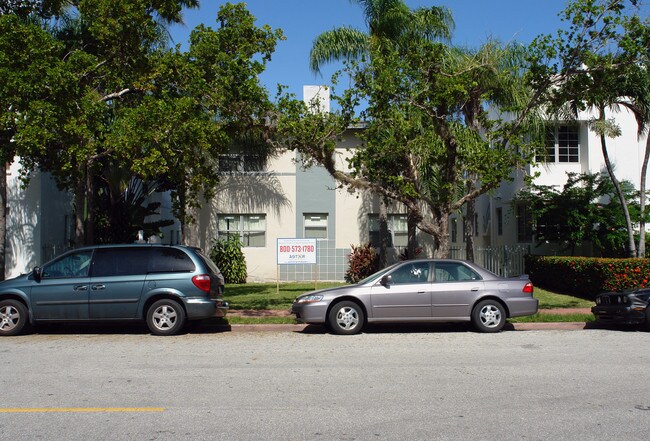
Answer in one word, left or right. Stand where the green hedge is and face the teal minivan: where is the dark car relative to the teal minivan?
left

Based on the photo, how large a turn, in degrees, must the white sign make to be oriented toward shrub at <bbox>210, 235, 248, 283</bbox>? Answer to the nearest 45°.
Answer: approximately 135° to its right

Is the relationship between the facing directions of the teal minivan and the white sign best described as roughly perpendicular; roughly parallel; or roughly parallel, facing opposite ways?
roughly perpendicular

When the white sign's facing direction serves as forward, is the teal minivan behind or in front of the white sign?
in front

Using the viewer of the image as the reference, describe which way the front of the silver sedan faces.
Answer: facing to the left of the viewer

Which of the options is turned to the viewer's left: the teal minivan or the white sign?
the teal minivan

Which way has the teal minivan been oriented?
to the viewer's left

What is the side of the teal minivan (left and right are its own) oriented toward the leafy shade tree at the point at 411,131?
back

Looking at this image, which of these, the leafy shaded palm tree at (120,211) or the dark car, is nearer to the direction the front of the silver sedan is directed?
the leafy shaded palm tree

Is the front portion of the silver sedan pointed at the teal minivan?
yes

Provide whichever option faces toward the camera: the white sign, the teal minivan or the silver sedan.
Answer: the white sign

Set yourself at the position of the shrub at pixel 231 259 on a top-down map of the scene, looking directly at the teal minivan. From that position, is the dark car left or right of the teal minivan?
left

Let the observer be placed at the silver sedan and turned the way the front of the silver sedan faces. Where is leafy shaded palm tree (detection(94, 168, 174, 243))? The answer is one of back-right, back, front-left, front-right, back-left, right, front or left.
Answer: front-right

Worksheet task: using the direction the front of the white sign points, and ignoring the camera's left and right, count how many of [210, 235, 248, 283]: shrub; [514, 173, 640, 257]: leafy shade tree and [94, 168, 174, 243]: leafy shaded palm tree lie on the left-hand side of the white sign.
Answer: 1

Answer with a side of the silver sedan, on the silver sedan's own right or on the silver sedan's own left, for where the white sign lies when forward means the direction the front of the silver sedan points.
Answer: on the silver sedan's own right
